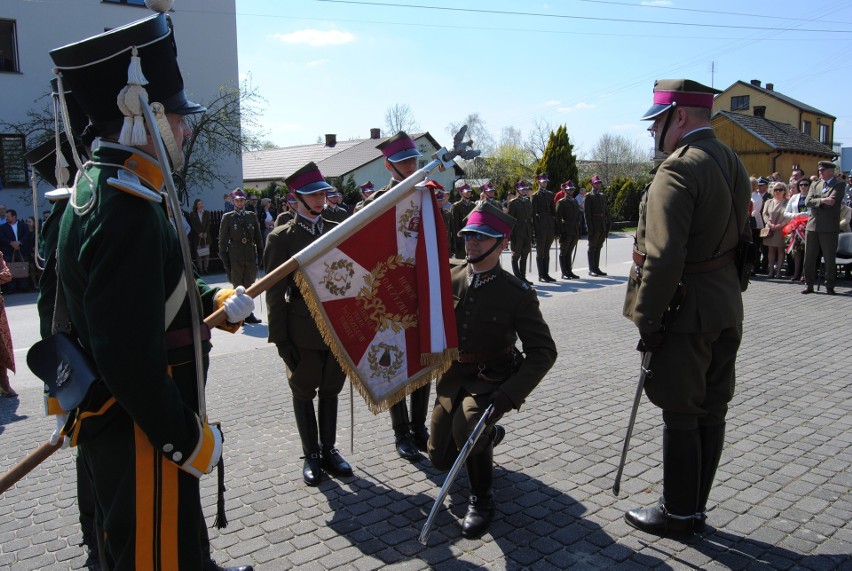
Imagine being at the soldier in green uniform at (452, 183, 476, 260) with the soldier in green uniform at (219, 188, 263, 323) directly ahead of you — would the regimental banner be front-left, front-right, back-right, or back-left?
front-left

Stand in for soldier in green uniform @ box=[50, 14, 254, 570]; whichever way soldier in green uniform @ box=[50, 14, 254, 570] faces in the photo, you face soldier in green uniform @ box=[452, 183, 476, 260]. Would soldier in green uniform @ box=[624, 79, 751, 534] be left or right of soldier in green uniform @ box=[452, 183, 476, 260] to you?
right

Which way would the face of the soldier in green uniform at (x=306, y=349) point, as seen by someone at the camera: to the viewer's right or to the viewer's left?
to the viewer's right

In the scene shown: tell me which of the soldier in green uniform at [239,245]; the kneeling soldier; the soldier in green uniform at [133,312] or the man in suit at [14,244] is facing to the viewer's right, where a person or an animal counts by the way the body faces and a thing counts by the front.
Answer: the soldier in green uniform at [133,312]

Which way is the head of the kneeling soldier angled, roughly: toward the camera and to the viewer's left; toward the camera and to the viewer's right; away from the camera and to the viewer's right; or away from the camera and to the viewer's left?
toward the camera and to the viewer's left

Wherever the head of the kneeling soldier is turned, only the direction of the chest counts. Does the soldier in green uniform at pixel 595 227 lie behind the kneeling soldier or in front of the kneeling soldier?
behind

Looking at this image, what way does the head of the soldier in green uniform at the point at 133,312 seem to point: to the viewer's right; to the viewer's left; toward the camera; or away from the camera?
to the viewer's right

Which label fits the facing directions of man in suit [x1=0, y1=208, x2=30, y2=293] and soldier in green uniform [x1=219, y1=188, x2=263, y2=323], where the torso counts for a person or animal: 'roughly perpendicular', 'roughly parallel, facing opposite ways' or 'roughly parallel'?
roughly parallel

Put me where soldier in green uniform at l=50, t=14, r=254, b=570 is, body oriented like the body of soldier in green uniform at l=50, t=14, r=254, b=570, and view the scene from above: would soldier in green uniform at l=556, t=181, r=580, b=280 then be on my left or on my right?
on my left

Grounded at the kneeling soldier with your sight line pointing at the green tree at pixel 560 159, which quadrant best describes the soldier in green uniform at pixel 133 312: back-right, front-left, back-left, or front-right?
back-left

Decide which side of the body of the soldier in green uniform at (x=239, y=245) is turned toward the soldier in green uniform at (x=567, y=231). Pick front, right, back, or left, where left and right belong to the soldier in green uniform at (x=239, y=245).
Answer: left

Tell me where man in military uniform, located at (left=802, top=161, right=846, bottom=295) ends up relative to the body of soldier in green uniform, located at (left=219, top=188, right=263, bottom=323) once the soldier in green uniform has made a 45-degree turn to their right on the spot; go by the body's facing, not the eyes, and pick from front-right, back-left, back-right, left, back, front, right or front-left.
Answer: back-left

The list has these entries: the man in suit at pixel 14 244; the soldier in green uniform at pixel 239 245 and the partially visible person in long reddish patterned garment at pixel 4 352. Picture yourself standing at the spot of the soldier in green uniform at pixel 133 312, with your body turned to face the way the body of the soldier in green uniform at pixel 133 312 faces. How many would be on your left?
3

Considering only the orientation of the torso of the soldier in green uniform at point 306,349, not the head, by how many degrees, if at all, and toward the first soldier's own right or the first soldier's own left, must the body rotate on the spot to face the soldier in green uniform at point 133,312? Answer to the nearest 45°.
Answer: approximately 45° to the first soldier's own right

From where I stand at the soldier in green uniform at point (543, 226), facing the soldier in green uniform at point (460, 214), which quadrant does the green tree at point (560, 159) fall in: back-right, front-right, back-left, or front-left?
back-right

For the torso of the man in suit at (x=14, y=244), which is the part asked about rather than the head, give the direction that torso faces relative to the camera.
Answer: toward the camera
